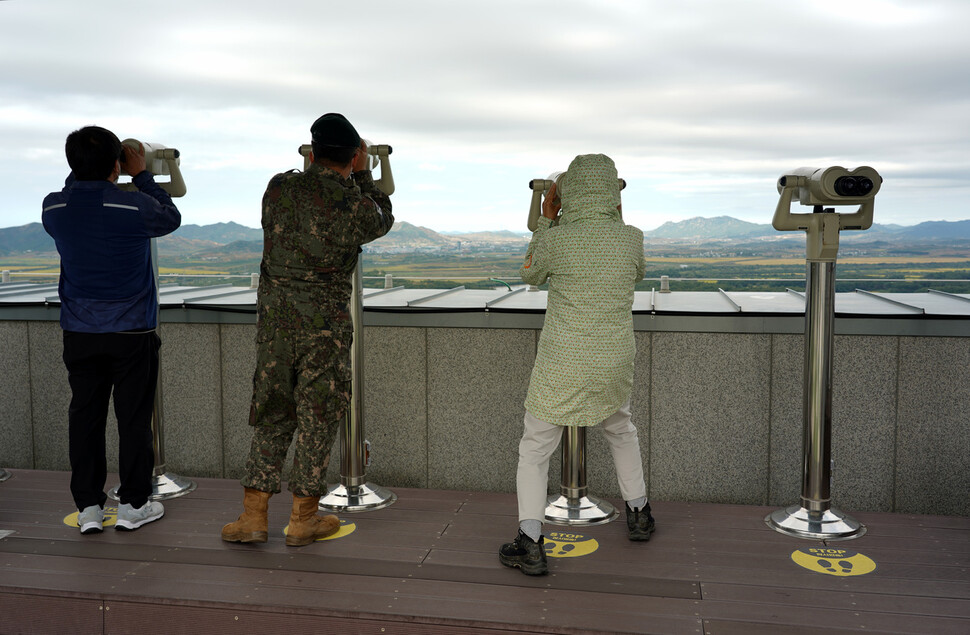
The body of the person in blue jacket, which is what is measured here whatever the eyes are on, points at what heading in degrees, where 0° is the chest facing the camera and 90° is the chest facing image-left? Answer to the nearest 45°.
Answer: approximately 225°

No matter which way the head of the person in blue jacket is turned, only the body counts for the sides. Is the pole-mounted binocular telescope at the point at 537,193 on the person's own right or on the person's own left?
on the person's own right

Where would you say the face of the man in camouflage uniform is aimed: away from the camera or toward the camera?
away from the camera

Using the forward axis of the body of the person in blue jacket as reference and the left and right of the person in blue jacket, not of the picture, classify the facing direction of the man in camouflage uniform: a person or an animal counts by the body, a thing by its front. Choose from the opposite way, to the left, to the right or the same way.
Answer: the same way

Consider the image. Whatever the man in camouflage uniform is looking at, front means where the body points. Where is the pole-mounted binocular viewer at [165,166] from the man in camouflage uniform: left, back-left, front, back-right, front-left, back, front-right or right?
left

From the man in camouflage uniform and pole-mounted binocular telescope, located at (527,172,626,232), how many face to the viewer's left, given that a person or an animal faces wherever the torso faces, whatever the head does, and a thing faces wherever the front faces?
0

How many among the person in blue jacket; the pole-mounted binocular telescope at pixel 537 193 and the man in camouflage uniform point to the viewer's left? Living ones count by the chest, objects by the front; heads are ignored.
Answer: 0

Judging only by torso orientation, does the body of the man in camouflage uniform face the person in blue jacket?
no

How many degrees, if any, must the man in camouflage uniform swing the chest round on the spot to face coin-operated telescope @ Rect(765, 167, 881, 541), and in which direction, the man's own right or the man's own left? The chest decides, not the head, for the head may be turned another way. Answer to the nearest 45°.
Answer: approximately 45° to the man's own right

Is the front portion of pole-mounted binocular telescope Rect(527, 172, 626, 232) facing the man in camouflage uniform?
no

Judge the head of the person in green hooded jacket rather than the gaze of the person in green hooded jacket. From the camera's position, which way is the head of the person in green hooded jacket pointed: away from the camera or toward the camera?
away from the camera

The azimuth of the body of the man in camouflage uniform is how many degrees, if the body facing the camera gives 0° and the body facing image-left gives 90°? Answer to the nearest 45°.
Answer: approximately 225°
